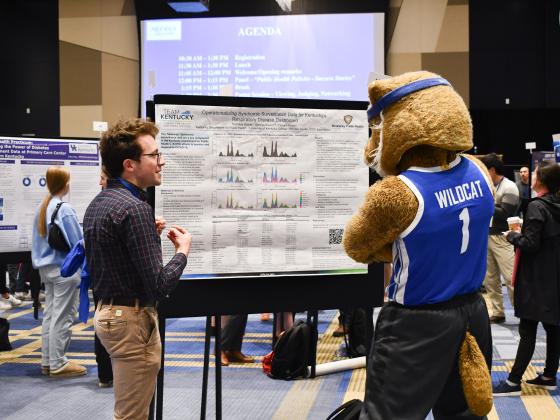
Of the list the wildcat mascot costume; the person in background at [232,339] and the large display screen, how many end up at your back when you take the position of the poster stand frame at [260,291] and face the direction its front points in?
2

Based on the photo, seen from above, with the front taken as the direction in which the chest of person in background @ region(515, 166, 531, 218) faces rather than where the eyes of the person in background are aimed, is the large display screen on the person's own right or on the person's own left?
on the person's own right

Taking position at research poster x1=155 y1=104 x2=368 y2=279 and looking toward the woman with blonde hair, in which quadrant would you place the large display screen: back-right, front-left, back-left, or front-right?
front-right

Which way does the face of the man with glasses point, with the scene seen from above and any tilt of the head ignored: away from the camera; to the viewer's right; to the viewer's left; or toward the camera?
to the viewer's right

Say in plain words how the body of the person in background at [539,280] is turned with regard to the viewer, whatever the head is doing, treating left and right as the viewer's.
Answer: facing to the left of the viewer

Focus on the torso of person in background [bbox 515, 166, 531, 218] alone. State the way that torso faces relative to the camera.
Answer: toward the camera

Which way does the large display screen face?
toward the camera

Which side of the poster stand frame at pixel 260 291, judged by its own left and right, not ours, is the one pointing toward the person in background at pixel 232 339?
back
